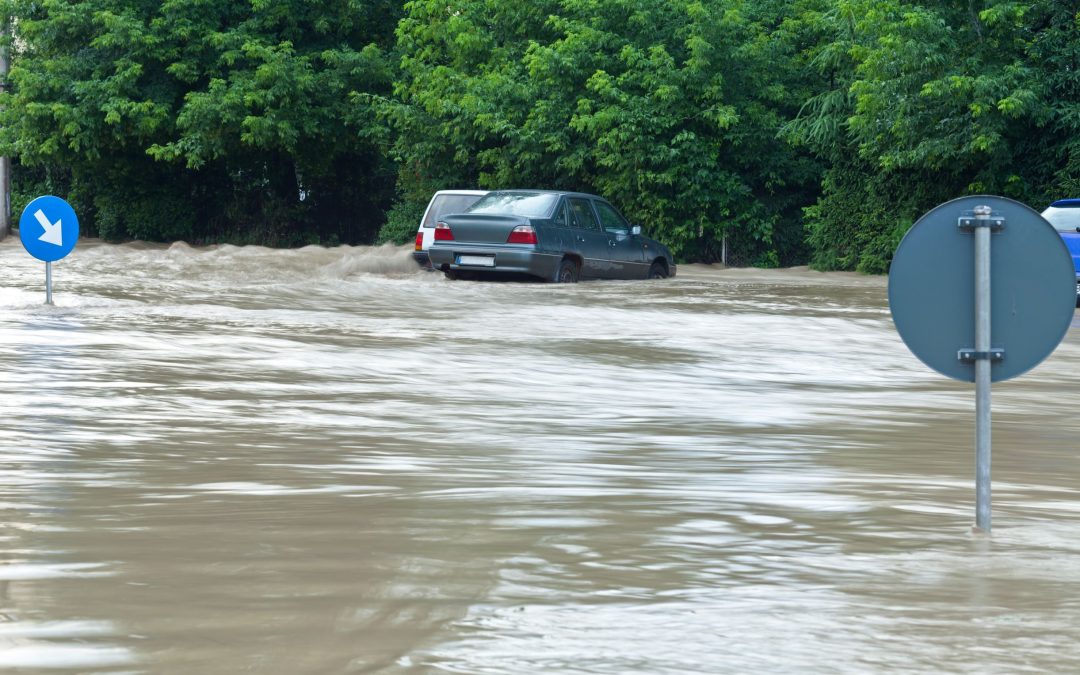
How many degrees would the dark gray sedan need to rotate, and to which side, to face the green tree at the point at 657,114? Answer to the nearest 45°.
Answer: approximately 45° to its left

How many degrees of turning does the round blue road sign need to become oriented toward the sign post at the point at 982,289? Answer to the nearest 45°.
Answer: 0° — it already faces it

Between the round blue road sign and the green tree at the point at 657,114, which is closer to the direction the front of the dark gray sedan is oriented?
the green tree

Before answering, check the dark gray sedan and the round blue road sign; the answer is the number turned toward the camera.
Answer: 1

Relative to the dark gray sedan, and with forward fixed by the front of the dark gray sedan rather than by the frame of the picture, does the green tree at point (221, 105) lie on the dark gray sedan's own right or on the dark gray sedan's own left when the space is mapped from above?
on the dark gray sedan's own left

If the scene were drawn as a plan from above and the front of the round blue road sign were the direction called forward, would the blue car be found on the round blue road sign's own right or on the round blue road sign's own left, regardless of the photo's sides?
on the round blue road sign's own left

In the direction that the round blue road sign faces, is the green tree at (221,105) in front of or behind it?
behind

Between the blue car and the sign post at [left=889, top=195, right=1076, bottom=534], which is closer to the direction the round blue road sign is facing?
the sign post

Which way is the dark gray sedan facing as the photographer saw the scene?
facing away from the viewer and to the right of the viewer

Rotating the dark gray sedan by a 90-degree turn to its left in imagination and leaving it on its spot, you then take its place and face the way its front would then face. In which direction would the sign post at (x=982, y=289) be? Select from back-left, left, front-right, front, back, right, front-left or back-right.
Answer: back-left

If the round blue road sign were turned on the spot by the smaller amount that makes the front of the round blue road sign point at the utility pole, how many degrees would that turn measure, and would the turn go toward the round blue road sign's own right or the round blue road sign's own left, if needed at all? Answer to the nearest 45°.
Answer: approximately 180°

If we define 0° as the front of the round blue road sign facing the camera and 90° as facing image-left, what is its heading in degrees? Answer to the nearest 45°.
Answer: approximately 0°

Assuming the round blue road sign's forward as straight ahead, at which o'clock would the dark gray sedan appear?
The dark gray sedan is roughly at 8 o'clock from the round blue road sign.

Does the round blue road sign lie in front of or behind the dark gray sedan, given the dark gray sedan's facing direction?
behind

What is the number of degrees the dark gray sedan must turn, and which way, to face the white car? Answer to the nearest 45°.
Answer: approximately 90° to its left
